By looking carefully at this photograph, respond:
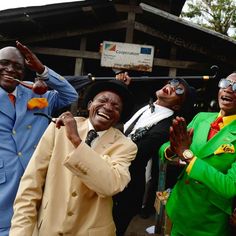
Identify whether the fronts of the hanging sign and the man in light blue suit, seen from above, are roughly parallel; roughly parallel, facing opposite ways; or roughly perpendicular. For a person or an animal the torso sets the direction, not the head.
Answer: roughly parallel

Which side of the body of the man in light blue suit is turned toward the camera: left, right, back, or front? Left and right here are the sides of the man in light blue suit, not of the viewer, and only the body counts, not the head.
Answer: front

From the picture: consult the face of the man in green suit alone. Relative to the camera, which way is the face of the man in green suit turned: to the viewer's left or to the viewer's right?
to the viewer's left

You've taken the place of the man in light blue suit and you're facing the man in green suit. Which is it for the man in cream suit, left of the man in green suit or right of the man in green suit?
right

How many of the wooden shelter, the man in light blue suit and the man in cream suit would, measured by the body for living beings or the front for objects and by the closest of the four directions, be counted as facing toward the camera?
3

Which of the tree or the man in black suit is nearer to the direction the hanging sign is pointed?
the man in black suit

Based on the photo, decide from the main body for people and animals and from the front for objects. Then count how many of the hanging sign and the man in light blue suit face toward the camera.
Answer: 2

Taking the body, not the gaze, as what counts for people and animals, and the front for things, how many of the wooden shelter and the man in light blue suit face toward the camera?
2

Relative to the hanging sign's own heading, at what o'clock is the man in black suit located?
The man in black suit is roughly at 12 o'clock from the hanging sign.

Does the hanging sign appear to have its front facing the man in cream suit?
yes

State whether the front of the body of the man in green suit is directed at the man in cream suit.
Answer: yes

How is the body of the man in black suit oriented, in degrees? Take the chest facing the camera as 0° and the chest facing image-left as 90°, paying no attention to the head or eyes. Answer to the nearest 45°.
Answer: approximately 45°

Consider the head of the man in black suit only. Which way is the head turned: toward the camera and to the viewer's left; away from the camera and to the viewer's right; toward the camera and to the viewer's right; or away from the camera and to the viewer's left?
toward the camera and to the viewer's left

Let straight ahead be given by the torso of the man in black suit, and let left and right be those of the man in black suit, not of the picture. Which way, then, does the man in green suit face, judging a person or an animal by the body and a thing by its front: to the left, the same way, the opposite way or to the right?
the same way

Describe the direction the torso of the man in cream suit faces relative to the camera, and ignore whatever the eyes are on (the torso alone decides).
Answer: toward the camera

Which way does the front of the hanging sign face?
toward the camera

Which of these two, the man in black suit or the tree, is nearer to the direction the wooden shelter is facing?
the man in black suit
